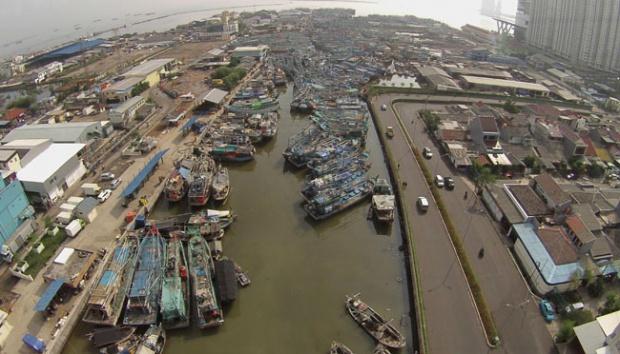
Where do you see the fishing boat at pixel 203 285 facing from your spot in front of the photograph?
facing away from the viewer

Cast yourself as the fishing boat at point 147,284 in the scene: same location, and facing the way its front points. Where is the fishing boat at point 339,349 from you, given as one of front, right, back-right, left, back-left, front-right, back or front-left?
back-right

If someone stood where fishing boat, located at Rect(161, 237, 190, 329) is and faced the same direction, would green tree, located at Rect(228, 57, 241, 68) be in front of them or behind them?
in front

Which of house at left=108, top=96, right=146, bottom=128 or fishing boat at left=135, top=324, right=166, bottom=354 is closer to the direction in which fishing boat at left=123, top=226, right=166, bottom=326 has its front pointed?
the house

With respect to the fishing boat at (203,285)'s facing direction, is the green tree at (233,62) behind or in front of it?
in front

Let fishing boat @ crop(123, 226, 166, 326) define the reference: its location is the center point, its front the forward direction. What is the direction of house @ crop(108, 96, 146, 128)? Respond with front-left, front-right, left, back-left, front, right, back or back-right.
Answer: front

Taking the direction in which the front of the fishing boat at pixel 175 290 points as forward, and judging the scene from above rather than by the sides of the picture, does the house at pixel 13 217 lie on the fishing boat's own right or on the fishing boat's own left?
on the fishing boat's own left

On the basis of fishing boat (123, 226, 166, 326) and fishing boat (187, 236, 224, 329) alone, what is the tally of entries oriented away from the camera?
2

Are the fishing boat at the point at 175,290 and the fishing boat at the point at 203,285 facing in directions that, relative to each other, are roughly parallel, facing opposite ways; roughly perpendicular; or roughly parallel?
roughly parallel

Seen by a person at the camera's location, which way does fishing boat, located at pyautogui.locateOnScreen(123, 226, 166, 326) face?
facing away from the viewer

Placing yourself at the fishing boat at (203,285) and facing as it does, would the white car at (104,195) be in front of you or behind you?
in front

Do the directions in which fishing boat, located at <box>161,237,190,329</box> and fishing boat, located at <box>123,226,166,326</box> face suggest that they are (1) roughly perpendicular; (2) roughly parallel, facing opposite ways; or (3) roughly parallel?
roughly parallel

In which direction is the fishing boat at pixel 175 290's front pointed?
away from the camera

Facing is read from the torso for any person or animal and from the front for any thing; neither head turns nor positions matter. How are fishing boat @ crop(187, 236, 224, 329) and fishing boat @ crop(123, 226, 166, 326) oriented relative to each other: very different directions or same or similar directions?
same or similar directions

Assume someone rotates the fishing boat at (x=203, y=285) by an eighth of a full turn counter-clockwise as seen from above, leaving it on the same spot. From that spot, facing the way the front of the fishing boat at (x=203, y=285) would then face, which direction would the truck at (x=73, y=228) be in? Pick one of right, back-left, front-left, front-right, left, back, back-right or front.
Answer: front
